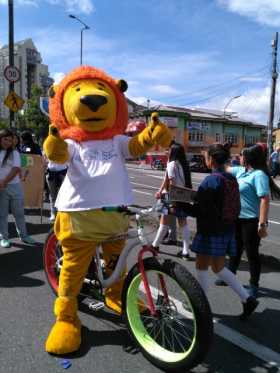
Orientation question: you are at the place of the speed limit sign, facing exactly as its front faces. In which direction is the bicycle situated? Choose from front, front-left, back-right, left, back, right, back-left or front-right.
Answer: front

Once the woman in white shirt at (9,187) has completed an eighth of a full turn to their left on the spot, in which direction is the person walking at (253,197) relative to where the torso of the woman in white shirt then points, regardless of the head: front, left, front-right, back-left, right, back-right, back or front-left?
front

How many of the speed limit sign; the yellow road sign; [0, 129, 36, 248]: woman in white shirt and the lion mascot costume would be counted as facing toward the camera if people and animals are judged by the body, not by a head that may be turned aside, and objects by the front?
4

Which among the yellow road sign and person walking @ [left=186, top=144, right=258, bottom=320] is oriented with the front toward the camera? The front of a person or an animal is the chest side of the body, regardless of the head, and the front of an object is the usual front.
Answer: the yellow road sign

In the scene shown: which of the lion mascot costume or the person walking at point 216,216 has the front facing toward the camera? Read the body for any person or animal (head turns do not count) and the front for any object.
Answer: the lion mascot costume

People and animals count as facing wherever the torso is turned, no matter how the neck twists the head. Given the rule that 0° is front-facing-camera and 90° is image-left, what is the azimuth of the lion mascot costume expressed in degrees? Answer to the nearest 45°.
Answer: approximately 0°

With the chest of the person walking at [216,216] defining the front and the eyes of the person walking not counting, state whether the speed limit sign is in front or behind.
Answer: in front

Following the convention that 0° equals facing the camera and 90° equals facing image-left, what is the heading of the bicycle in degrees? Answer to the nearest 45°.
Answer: approximately 315°

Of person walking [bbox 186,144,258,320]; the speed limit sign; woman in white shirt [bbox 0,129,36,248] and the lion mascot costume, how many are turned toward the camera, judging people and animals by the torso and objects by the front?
3

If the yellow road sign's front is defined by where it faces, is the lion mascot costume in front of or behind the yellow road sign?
in front

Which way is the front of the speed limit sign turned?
toward the camera

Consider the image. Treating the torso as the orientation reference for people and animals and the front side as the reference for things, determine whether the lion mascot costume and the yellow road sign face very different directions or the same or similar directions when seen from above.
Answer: same or similar directions

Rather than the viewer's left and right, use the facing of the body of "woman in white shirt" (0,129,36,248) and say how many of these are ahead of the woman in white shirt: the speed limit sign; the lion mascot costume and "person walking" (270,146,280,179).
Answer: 1

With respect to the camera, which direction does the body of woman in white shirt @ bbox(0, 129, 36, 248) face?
toward the camera

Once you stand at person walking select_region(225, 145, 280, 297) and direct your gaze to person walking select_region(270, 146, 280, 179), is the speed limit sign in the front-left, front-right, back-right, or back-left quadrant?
front-left
